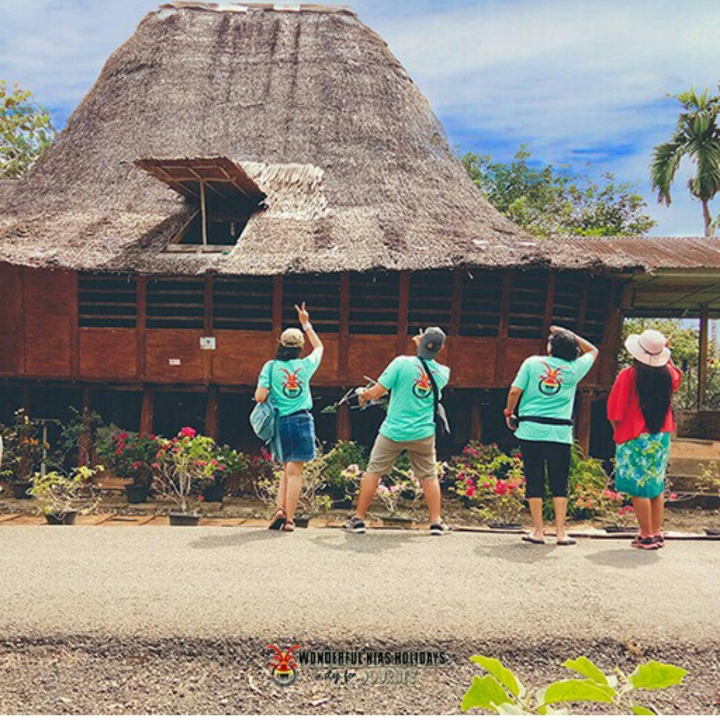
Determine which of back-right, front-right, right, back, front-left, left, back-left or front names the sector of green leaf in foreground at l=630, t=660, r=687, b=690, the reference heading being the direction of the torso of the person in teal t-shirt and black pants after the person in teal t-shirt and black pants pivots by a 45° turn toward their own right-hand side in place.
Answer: back-right

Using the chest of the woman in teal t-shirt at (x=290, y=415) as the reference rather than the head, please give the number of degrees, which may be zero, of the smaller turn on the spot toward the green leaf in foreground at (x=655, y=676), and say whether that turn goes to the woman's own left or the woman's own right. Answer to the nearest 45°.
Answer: approximately 180°

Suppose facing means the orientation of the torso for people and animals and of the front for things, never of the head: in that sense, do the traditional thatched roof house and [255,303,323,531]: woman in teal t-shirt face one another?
yes

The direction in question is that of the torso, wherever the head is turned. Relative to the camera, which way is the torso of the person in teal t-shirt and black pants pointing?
away from the camera

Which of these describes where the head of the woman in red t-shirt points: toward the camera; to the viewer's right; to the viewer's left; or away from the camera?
away from the camera

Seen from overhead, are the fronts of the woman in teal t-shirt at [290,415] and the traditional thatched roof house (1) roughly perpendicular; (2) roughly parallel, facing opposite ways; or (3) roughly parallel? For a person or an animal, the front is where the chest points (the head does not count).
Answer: roughly parallel, facing opposite ways

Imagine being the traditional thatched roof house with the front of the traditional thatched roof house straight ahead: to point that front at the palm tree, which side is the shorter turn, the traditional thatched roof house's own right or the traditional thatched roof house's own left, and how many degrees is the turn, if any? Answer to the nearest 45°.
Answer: approximately 135° to the traditional thatched roof house's own left

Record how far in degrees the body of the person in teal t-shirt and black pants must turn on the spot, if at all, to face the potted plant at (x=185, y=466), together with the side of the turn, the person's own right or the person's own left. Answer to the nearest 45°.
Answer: approximately 45° to the person's own left

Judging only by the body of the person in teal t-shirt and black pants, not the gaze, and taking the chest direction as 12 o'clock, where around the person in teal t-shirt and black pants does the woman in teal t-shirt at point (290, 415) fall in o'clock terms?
The woman in teal t-shirt is roughly at 9 o'clock from the person in teal t-shirt and black pants.

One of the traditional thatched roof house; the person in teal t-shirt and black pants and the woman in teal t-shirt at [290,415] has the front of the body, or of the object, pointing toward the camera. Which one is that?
the traditional thatched roof house

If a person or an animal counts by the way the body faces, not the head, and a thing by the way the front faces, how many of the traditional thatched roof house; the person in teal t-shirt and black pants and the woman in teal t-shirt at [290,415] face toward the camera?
1

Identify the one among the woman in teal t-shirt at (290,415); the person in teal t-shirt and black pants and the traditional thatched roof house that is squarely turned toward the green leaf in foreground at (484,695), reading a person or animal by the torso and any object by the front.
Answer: the traditional thatched roof house

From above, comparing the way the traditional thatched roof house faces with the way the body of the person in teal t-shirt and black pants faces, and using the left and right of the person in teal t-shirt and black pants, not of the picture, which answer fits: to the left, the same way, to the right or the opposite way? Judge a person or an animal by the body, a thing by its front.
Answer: the opposite way

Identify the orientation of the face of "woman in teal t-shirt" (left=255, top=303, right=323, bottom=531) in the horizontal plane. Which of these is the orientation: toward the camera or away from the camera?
away from the camera

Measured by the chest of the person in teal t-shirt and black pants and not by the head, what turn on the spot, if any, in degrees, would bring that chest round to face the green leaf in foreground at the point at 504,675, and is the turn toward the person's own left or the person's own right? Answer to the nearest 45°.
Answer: approximately 180°

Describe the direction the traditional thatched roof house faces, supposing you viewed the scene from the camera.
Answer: facing the viewer

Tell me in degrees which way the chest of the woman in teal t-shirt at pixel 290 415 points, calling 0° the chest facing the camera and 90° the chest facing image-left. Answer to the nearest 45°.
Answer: approximately 180°
